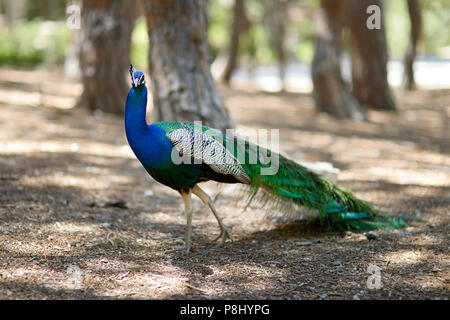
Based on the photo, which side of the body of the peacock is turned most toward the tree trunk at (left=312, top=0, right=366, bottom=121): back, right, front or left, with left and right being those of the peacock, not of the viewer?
right

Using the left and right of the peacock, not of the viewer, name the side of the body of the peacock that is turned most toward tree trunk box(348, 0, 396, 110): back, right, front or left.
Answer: right

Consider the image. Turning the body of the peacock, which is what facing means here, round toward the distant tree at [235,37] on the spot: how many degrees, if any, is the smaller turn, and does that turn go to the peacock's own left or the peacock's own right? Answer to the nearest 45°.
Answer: approximately 90° to the peacock's own right

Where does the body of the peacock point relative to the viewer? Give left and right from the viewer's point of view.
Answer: facing to the left of the viewer

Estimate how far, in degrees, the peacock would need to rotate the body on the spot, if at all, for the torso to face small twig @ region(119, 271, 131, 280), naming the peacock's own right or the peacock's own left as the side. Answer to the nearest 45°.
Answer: approximately 45° to the peacock's own left

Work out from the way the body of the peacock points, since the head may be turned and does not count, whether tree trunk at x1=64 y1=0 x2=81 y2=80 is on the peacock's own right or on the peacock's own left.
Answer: on the peacock's own right

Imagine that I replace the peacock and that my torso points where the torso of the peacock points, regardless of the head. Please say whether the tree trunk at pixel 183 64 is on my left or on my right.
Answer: on my right

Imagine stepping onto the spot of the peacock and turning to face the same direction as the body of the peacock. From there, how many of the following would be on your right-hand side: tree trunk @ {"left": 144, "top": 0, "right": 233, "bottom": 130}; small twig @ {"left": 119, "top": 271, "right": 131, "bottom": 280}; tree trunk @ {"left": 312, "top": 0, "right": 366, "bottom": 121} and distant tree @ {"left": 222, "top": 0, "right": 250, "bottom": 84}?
3

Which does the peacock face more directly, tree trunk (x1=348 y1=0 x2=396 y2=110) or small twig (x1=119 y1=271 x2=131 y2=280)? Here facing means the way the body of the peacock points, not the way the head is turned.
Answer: the small twig

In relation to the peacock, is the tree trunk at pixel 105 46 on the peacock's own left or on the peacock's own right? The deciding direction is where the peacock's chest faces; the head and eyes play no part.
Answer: on the peacock's own right
